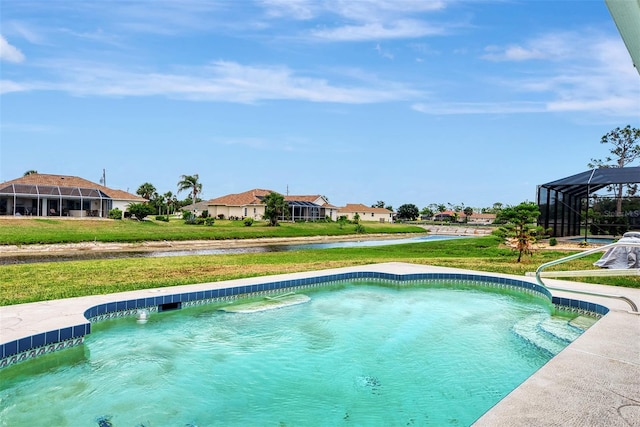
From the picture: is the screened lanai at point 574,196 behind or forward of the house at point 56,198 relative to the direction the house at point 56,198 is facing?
behind

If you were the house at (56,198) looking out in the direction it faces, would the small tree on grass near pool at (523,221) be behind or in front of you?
behind

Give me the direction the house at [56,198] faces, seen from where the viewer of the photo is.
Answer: facing away from the viewer

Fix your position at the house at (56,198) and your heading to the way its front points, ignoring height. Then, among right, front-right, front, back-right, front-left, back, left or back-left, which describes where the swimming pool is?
back
